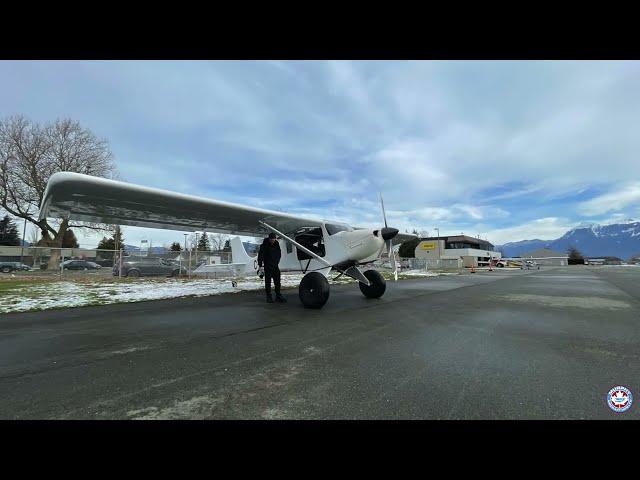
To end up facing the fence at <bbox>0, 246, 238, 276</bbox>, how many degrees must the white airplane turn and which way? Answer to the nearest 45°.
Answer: approximately 180°

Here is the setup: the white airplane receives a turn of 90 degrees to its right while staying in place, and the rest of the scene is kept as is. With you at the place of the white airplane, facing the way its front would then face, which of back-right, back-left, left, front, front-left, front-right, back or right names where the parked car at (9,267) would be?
right
